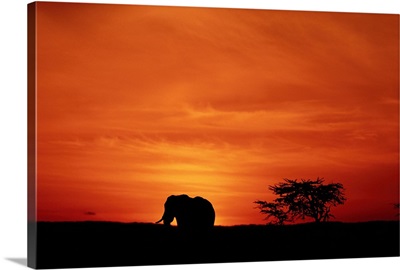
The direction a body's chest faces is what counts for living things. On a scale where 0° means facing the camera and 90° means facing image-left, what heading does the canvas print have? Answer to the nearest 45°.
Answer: approximately 315°
